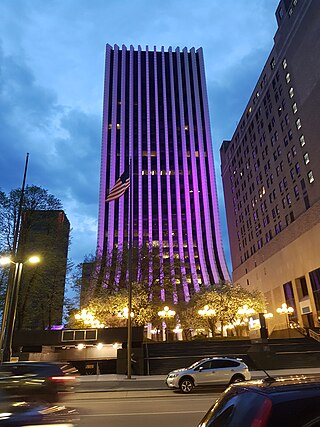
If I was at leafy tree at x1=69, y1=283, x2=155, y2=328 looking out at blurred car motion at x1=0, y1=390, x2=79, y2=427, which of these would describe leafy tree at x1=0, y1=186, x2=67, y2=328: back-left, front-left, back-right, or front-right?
front-right

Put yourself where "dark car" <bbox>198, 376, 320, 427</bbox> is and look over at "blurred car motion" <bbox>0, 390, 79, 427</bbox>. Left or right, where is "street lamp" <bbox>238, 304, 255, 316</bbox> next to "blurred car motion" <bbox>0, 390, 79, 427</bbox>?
right

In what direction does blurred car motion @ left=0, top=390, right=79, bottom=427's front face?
to the viewer's right

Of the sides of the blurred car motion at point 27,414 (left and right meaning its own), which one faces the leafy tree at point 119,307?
left
